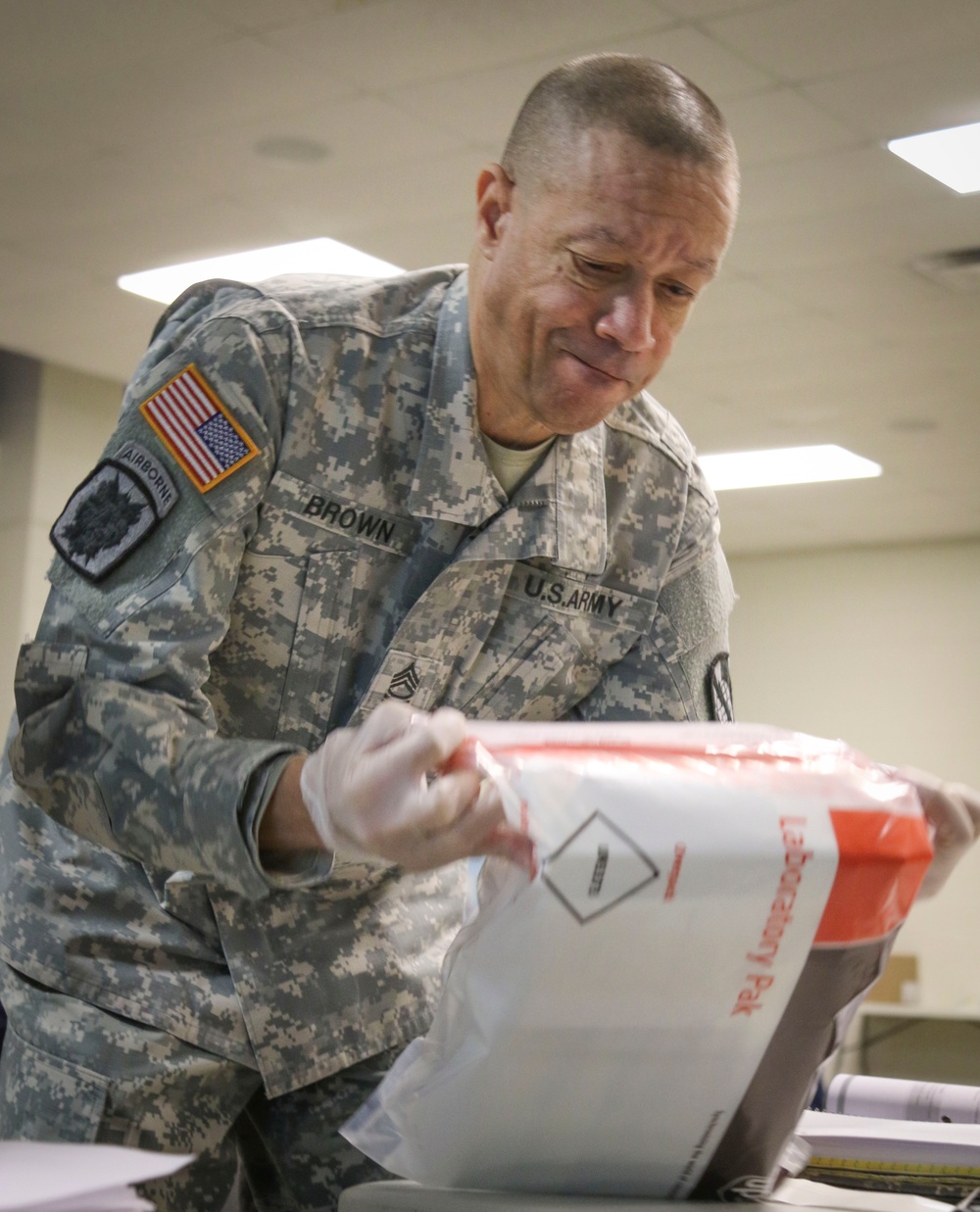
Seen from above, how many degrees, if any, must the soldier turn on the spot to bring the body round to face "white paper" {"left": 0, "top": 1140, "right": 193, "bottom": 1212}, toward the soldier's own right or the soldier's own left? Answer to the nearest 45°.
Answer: approximately 45° to the soldier's own right

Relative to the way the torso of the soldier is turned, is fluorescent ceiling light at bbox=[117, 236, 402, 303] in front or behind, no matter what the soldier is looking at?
behind

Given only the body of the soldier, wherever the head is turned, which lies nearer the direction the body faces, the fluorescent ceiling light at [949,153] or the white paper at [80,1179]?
the white paper

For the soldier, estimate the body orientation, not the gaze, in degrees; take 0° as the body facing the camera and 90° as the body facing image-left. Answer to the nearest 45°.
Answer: approximately 315°

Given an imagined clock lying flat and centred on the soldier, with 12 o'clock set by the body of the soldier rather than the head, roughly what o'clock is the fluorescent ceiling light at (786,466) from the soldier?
The fluorescent ceiling light is roughly at 8 o'clock from the soldier.

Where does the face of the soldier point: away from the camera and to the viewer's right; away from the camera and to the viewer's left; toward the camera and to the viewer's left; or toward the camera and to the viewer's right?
toward the camera and to the viewer's right
